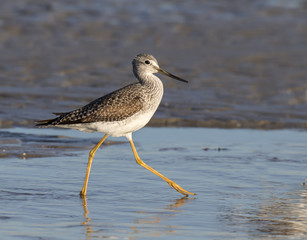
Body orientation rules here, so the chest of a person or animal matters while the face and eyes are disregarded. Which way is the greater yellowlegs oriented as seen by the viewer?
to the viewer's right
